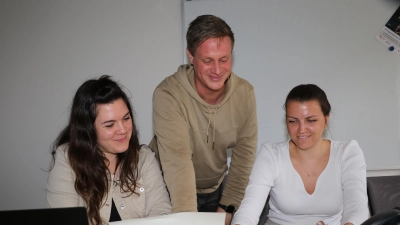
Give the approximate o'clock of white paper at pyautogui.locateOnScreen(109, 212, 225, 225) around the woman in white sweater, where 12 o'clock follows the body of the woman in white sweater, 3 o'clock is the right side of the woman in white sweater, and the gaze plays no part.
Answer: The white paper is roughly at 1 o'clock from the woman in white sweater.

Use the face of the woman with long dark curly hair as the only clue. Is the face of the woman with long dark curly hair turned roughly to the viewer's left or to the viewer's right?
to the viewer's right

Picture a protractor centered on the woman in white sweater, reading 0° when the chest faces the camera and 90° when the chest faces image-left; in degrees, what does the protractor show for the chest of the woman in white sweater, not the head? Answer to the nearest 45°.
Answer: approximately 0°

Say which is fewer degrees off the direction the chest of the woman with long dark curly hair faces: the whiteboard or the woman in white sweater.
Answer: the woman in white sweater

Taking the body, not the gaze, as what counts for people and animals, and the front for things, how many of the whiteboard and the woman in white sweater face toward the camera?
2

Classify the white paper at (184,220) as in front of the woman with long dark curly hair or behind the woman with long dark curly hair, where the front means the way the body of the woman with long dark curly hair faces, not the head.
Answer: in front

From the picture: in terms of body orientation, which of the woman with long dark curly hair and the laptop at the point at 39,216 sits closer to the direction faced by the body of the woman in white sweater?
the laptop

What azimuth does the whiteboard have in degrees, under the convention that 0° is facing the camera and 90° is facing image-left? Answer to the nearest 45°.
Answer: approximately 0°

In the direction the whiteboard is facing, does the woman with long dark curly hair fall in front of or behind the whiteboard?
in front

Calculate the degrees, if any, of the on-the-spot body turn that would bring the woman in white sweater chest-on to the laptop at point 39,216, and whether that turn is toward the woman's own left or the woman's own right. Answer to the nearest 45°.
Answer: approximately 45° to the woman's own right

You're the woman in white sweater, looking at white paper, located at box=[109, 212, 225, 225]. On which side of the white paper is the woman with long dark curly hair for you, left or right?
right

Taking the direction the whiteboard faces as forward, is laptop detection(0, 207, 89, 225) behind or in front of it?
in front
